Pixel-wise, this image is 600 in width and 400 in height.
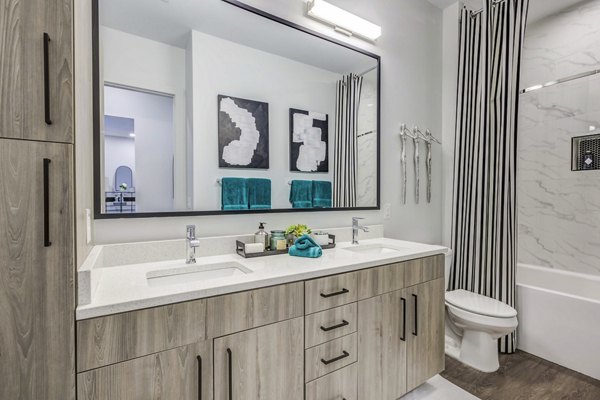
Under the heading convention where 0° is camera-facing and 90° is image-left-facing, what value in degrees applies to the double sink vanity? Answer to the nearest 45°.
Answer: approximately 315°

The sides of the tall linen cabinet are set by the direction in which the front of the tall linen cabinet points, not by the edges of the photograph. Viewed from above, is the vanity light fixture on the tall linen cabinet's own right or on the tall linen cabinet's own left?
on the tall linen cabinet's own left

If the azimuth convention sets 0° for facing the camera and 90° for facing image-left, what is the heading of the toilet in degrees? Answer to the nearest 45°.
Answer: approximately 315°

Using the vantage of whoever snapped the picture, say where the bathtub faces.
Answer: facing the viewer and to the left of the viewer

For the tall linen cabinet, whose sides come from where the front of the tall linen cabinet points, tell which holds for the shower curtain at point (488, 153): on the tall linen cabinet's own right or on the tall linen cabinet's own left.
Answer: on the tall linen cabinet's own left

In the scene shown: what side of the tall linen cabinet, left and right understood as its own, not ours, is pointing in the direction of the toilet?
left

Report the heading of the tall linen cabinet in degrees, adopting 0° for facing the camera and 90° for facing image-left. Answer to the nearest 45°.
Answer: approximately 0°

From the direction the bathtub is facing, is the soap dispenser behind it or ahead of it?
ahead

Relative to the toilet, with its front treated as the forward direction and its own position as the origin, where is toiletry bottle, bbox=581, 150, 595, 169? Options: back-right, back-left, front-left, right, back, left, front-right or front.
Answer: left

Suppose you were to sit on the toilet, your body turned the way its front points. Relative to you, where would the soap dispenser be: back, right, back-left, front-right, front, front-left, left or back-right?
right
